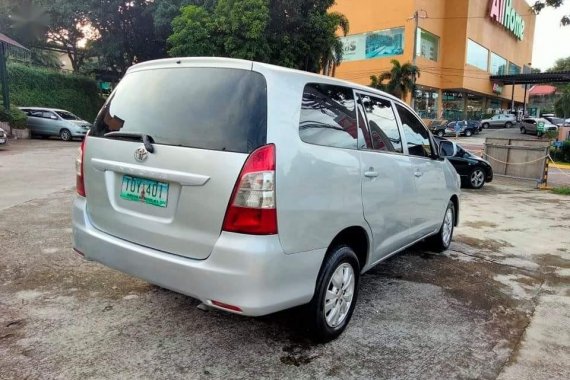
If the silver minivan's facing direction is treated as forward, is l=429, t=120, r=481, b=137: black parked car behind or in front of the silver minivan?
in front

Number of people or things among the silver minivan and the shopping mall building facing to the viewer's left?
0

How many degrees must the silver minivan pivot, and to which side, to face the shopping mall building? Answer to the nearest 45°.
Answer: approximately 45° to its left

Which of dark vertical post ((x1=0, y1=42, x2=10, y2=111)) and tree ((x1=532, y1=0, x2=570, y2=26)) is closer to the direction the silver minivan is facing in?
the tree

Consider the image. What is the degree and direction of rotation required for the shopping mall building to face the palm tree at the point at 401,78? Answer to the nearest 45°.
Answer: approximately 45° to its right

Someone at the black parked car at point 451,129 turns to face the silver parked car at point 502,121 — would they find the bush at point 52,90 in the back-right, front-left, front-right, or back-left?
back-left

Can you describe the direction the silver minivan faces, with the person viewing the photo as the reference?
facing away from the viewer and to the right of the viewer

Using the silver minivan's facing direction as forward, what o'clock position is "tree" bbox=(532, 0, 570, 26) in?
The tree is roughly at 12 o'clock from the silver minivan.
